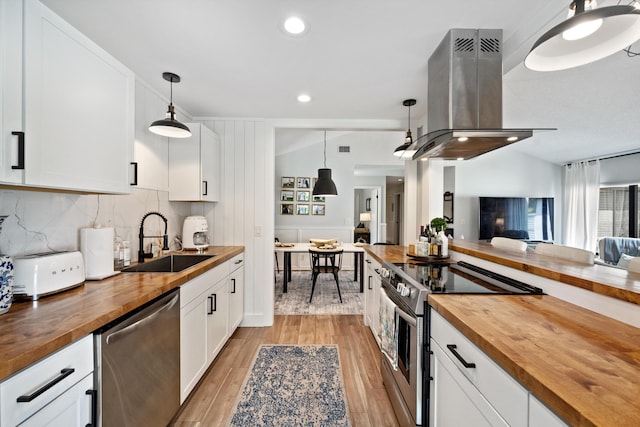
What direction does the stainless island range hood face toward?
to the viewer's left

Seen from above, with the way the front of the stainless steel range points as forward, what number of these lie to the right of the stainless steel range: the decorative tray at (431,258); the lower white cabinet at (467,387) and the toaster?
1

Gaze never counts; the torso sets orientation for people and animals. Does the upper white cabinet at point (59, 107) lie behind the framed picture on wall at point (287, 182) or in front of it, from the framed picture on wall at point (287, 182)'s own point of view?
in front

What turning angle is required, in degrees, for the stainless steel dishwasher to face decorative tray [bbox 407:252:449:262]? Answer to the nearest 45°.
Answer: approximately 45° to its left

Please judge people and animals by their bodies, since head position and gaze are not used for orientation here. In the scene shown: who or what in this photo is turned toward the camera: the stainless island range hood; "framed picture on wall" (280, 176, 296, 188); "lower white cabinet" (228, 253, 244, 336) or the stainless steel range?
the framed picture on wall

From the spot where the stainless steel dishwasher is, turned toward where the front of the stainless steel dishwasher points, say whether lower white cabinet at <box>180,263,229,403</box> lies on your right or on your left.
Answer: on your left

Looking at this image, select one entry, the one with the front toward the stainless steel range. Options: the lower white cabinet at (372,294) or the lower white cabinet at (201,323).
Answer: the lower white cabinet at (201,323)

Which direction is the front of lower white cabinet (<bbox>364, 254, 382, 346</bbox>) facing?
to the viewer's left

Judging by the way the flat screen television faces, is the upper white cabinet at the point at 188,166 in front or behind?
in front

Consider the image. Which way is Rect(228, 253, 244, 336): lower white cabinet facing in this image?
to the viewer's right

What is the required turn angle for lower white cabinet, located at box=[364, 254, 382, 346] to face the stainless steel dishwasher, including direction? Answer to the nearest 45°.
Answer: approximately 45° to its left

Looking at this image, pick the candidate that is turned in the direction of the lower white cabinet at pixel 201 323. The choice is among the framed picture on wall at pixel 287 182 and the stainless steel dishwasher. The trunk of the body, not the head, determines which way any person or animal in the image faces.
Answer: the framed picture on wall

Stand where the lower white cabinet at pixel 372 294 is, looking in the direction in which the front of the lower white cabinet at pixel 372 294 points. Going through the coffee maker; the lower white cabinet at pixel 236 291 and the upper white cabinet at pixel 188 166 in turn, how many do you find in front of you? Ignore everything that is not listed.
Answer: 3

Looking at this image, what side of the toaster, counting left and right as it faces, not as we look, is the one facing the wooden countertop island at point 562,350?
front

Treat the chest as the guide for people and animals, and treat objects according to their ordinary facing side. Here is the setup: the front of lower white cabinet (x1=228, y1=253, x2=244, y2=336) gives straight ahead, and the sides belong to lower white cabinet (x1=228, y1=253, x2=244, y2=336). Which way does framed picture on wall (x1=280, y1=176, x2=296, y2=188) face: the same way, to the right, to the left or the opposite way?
to the right

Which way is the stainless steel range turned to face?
to the viewer's left
